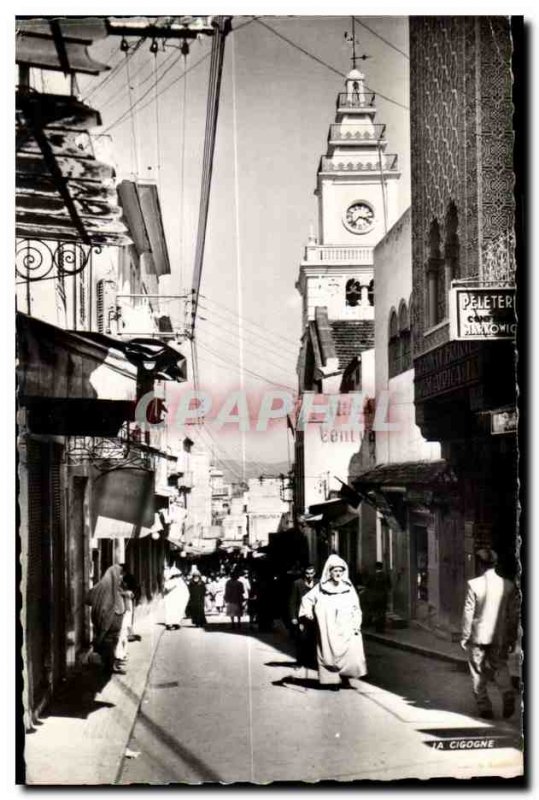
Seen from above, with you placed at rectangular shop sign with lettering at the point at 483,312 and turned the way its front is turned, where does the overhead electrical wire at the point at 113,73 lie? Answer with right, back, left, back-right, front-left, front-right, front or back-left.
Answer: right

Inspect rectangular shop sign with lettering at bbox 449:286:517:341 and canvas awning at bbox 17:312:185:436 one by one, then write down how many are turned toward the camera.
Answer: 1

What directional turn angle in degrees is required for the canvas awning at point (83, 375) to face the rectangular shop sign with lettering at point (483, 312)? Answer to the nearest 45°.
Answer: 0° — it already faces it

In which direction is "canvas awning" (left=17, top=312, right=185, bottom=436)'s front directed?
to the viewer's right

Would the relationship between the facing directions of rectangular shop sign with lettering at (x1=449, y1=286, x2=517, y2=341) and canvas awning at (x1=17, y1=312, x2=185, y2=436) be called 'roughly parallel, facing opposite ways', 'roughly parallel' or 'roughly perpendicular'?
roughly perpendicular

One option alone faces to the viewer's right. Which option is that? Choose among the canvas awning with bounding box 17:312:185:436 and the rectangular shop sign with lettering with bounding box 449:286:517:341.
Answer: the canvas awning

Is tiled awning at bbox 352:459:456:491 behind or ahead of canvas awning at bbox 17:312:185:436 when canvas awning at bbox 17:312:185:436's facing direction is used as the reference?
ahead

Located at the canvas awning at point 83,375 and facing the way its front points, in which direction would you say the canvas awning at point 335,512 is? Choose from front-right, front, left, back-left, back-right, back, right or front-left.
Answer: left

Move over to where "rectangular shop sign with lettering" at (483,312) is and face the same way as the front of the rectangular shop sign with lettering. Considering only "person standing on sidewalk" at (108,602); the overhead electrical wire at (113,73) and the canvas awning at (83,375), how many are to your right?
3

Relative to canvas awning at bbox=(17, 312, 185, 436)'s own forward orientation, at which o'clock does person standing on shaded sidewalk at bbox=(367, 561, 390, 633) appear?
The person standing on shaded sidewalk is roughly at 10 o'clock from the canvas awning.

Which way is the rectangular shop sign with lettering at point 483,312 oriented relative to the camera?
toward the camera
